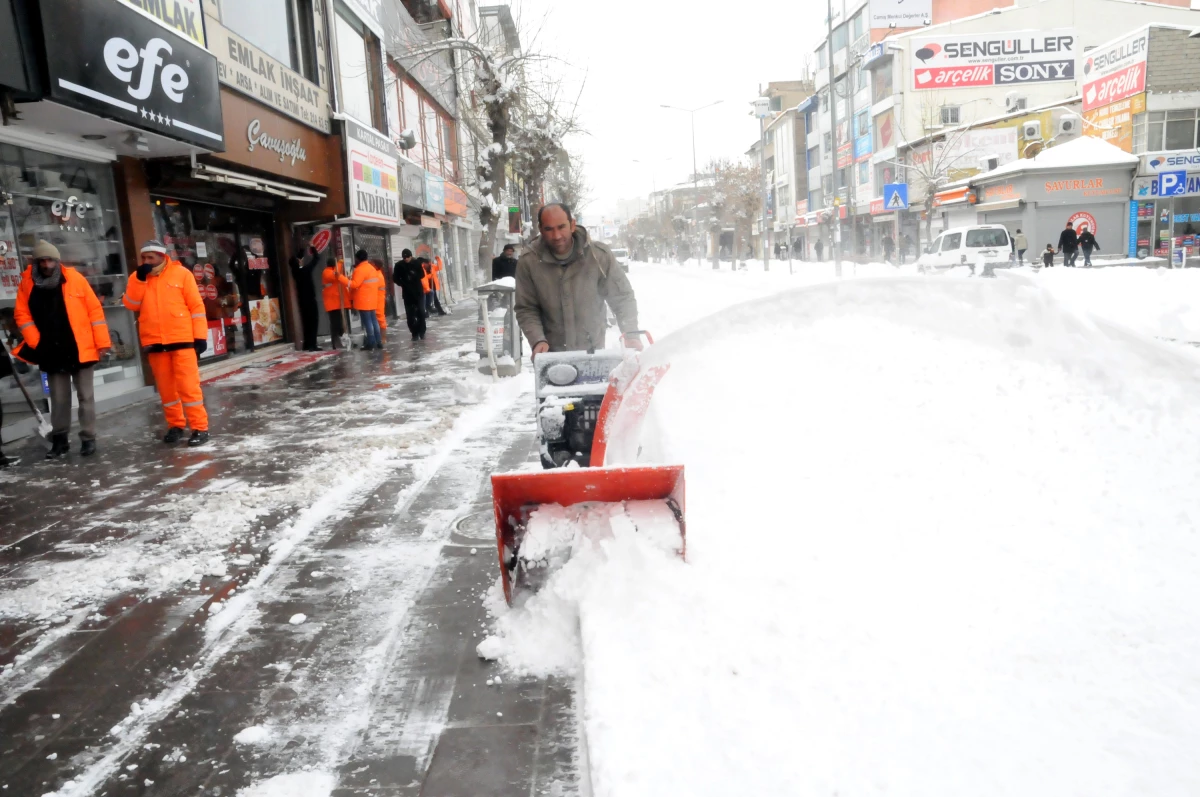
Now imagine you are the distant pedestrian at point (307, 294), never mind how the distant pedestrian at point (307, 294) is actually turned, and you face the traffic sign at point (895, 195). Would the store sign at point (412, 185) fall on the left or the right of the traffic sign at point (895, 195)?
left

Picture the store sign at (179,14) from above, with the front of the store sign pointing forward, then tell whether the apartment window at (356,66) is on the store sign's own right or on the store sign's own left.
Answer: on the store sign's own left

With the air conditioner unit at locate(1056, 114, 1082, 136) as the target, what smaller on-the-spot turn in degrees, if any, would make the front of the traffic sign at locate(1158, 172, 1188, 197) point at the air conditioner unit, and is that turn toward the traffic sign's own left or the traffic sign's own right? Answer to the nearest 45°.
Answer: approximately 180°

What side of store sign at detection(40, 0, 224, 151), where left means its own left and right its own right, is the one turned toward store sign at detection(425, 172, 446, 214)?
left

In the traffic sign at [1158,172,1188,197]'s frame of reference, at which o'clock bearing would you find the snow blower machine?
The snow blower machine is roughly at 12 o'clock from the traffic sign.

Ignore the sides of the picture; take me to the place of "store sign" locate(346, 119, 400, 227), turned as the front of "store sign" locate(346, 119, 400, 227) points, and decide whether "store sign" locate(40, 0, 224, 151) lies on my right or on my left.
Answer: on my right

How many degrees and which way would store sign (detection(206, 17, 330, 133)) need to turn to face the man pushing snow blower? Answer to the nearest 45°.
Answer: approximately 45° to its right

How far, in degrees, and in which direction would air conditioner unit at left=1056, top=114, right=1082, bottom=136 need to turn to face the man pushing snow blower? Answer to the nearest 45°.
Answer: approximately 45° to its left
